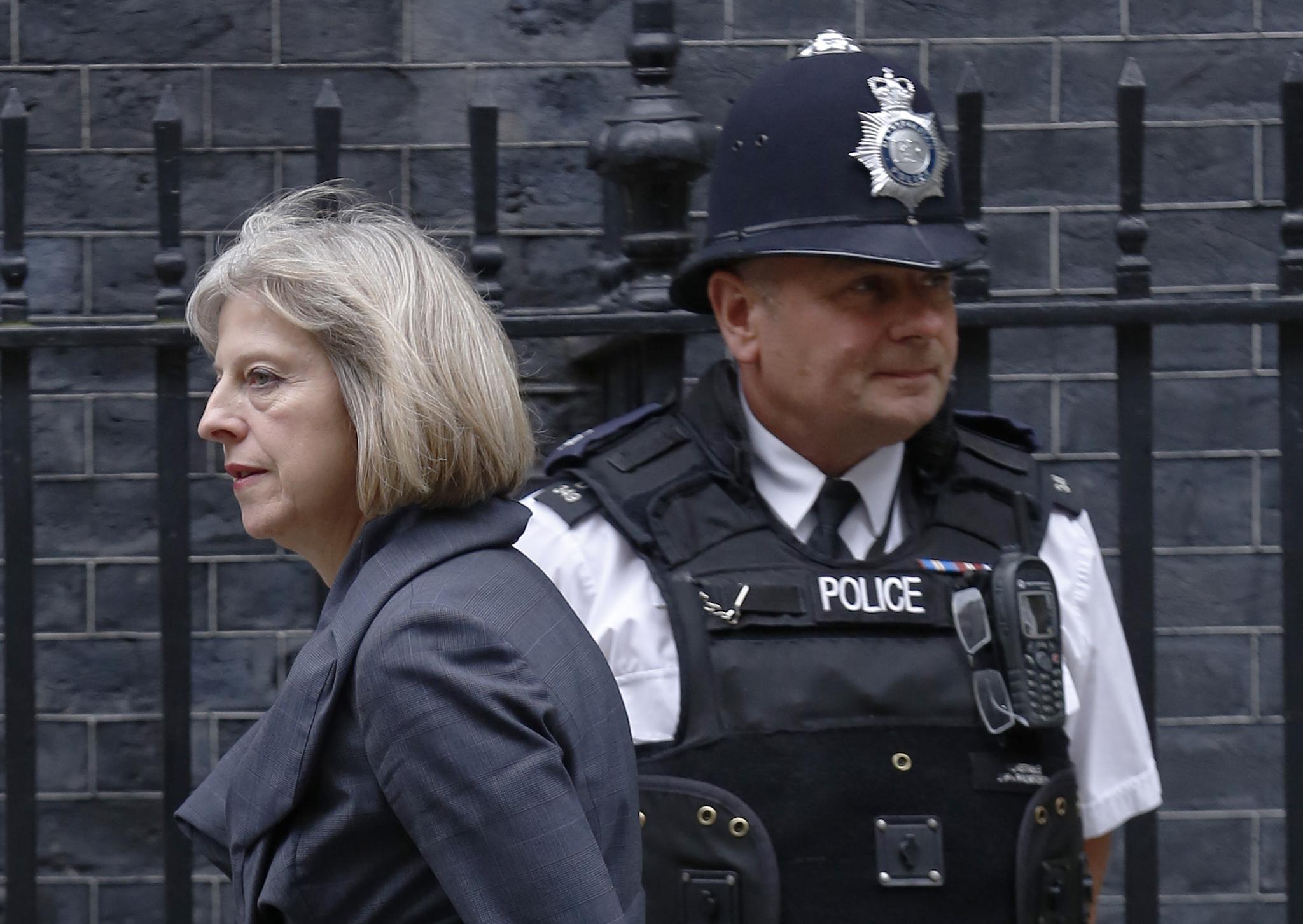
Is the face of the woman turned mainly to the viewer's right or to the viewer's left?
to the viewer's left

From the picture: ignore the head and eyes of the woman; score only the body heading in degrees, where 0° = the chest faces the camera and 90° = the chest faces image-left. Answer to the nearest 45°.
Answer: approximately 90°

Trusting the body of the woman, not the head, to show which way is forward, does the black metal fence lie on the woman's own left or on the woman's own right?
on the woman's own right

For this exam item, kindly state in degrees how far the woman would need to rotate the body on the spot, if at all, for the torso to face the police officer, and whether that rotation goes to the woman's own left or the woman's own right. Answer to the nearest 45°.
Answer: approximately 135° to the woman's own right
